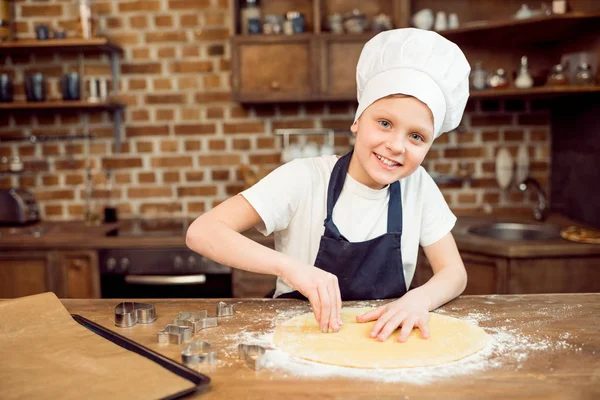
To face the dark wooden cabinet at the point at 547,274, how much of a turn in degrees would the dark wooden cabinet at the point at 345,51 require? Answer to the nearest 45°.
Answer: approximately 45° to its left

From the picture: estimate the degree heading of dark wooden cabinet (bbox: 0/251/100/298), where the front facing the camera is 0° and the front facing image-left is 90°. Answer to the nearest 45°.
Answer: approximately 0°
